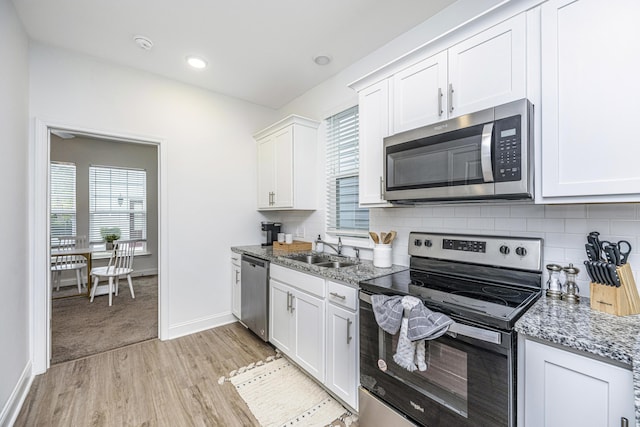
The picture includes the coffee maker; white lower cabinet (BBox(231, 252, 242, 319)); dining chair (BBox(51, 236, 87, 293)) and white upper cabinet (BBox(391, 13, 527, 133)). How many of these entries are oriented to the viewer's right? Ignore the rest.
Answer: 0

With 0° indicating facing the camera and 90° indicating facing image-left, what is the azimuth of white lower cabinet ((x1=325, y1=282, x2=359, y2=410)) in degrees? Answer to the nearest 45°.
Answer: approximately 45°

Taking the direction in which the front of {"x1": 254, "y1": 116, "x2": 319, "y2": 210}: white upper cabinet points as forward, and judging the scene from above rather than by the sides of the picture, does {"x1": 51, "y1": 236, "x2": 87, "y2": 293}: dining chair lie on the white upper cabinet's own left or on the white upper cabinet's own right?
on the white upper cabinet's own right

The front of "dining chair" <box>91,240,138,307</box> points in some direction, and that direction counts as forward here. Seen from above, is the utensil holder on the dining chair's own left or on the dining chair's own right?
on the dining chair's own left

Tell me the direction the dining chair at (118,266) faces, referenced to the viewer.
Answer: facing the viewer and to the left of the viewer

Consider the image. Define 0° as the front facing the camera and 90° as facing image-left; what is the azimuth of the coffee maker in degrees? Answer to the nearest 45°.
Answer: approximately 45°

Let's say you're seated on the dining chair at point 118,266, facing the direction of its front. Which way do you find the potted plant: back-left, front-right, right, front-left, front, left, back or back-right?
back-right

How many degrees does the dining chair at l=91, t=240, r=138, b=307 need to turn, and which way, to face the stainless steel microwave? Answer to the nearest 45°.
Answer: approximately 45° to its left
